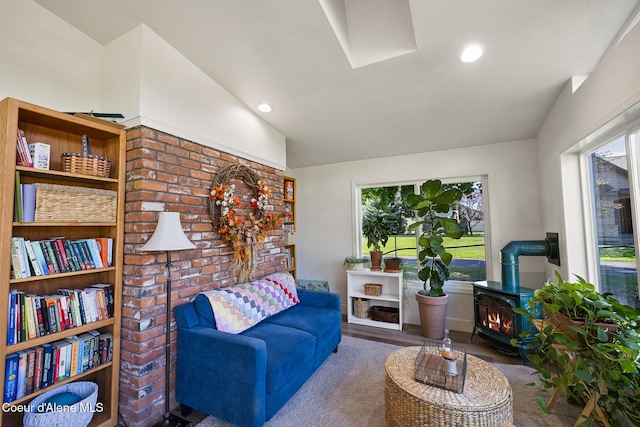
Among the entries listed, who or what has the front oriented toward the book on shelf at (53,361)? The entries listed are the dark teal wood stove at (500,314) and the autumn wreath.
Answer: the dark teal wood stove

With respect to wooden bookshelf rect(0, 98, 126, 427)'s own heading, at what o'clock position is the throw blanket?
The throw blanket is roughly at 11 o'clock from the wooden bookshelf.

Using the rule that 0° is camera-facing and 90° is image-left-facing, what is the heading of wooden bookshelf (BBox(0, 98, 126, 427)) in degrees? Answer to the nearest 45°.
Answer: approximately 315°

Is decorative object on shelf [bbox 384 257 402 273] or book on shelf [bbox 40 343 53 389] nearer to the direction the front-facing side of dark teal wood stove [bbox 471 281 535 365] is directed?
the book on shelf

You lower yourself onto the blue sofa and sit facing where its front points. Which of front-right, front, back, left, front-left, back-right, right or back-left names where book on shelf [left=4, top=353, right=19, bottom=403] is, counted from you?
back-right

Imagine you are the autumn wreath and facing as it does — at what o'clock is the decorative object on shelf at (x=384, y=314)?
The decorative object on shelf is roughly at 10 o'clock from the autumn wreath.
